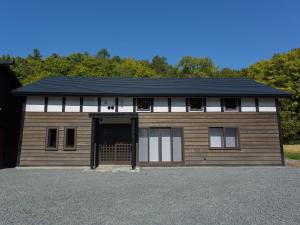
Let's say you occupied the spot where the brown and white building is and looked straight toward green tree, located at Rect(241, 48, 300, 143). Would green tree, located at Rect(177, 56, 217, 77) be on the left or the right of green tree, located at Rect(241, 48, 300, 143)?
left

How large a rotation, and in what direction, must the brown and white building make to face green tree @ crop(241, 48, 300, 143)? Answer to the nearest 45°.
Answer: approximately 135° to its left

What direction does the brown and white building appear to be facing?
toward the camera

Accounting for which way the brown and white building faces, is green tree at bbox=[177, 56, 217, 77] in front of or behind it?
behind

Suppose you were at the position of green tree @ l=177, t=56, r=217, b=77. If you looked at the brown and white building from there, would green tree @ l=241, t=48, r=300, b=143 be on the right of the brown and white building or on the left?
left
